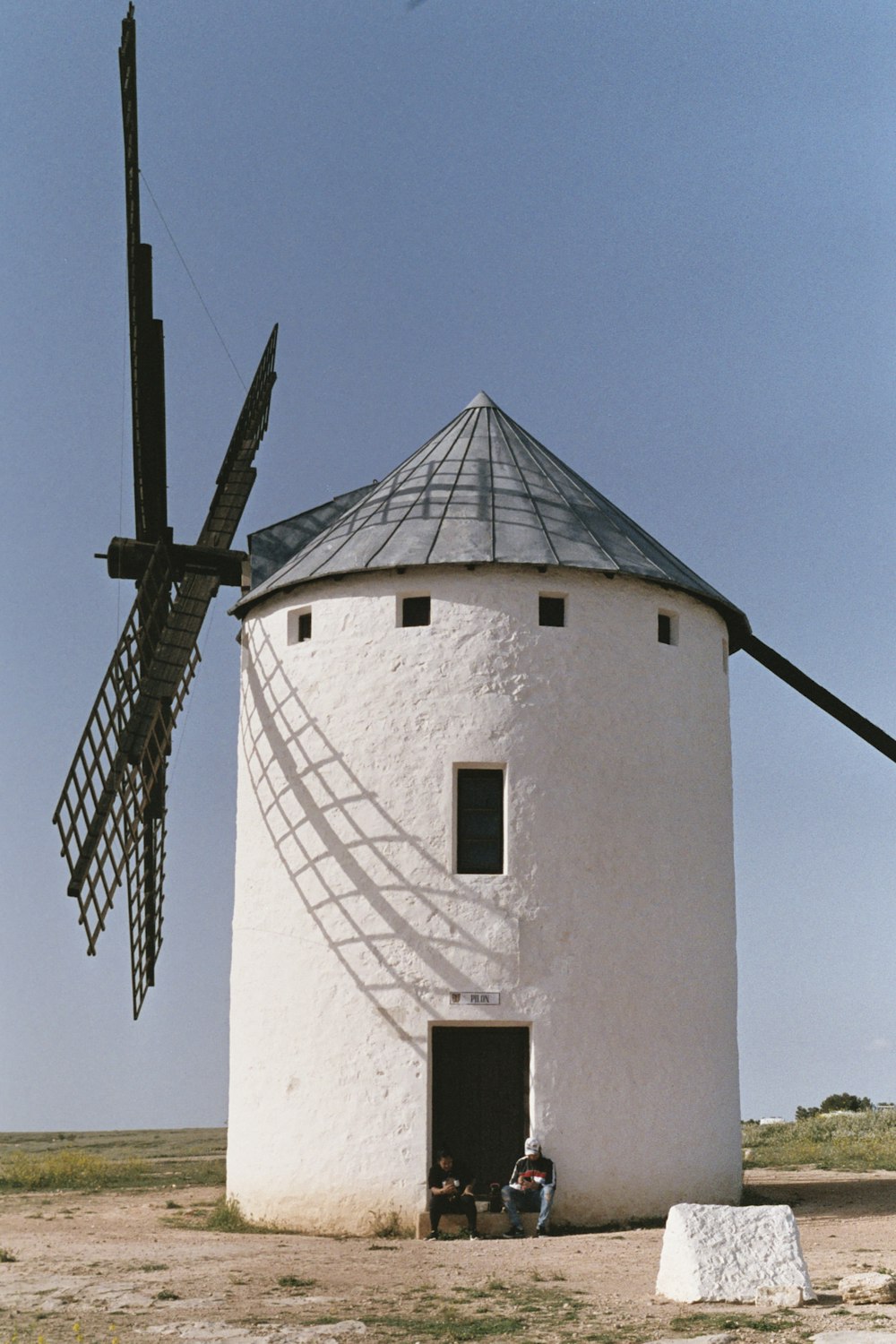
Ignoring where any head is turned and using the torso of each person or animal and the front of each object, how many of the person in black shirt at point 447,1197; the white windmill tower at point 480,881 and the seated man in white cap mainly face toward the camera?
3

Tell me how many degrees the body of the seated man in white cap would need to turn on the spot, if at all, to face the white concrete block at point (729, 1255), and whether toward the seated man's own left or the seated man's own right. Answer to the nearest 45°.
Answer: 0° — they already face it

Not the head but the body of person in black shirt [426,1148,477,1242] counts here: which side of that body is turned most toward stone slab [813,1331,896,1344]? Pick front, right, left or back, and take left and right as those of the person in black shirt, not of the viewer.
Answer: front

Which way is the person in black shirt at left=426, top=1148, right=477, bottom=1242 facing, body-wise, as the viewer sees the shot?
toward the camera

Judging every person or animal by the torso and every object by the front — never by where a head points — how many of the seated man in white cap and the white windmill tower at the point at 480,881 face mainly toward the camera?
2

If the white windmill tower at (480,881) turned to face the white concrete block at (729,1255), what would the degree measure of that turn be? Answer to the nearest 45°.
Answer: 0° — it already faces it

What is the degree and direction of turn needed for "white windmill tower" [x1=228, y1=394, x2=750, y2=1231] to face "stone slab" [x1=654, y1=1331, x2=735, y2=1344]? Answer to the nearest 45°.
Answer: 0° — it already faces it

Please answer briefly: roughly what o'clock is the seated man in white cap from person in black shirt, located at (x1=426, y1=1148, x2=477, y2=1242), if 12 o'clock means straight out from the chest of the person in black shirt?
The seated man in white cap is roughly at 9 o'clock from the person in black shirt.

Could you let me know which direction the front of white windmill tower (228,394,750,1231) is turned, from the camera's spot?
facing the viewer

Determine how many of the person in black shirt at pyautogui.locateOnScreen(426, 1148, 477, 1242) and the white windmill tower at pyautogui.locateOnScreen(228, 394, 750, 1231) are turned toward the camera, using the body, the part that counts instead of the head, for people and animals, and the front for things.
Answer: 2
